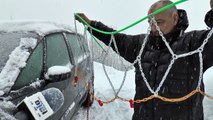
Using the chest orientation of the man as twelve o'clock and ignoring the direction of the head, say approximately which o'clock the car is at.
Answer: The car is roughly at 2 o'clock from the man.

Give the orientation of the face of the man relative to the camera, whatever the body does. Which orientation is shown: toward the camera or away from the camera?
toward the camera

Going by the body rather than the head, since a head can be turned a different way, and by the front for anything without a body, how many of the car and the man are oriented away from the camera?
0
